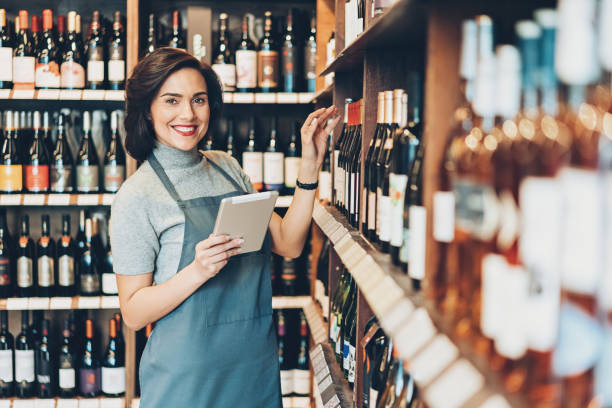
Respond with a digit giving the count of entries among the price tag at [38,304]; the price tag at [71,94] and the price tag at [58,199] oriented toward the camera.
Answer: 3
